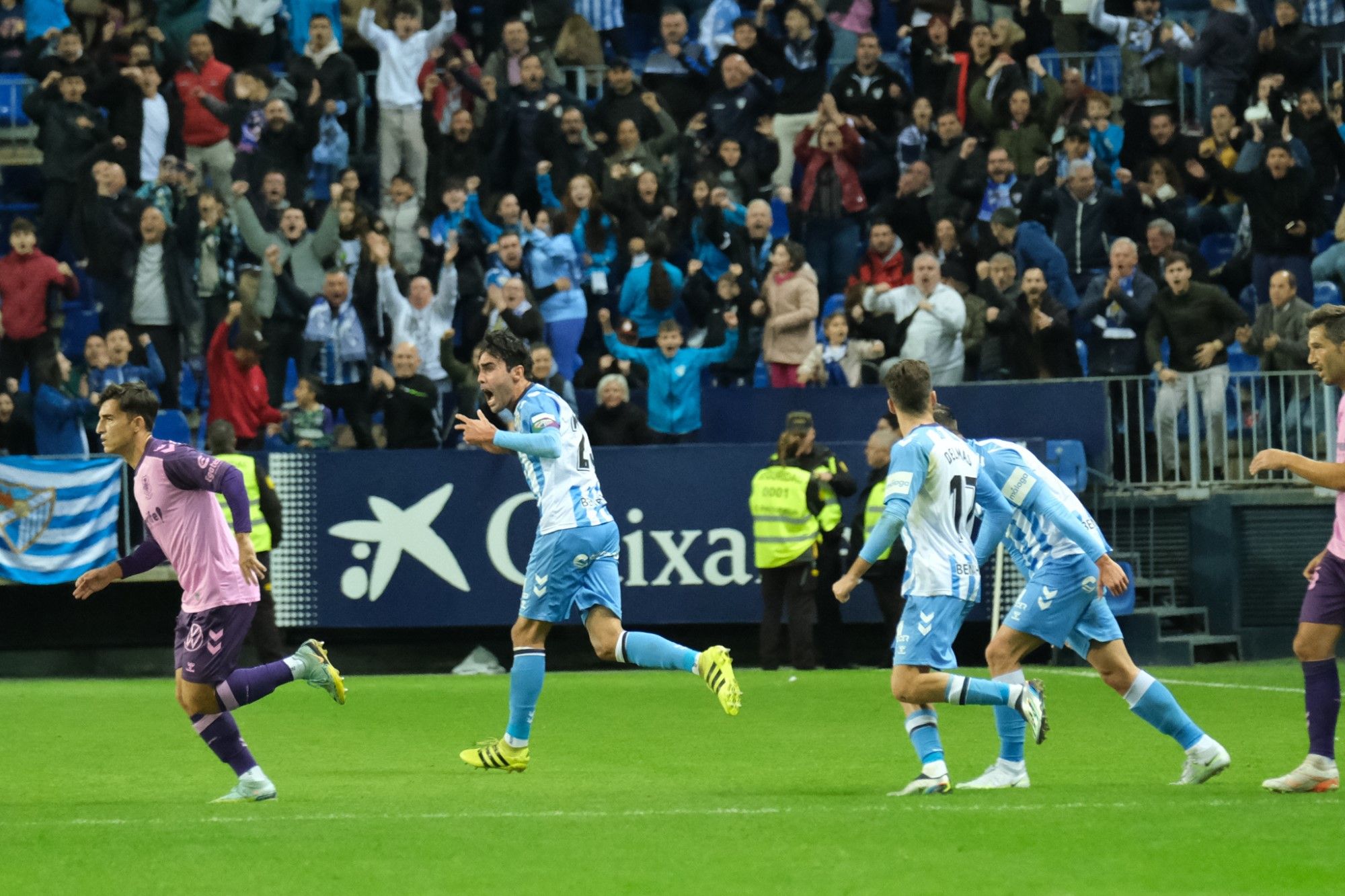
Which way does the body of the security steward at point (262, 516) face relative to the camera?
away from the camera

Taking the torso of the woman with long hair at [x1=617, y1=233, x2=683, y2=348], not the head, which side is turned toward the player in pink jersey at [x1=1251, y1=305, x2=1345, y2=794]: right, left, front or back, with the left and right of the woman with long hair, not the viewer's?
back

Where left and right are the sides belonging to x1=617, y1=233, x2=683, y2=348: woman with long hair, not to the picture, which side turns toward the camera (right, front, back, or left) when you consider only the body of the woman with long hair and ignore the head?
back

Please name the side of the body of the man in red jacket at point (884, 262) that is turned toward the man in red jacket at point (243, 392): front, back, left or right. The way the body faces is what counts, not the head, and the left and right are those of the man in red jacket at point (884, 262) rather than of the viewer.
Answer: right

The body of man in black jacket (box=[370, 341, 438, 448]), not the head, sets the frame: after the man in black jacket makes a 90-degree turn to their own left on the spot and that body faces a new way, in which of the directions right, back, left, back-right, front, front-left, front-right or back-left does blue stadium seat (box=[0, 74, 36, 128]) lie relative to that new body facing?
back-left

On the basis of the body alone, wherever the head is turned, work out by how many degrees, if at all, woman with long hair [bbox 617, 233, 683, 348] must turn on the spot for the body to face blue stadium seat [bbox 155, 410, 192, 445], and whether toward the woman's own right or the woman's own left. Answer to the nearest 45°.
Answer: approximately 90° to the woman's own left

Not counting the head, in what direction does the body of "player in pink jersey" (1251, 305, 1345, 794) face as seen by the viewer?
to the viewer's left

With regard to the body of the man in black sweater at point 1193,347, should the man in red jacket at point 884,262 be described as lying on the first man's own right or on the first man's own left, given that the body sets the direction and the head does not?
on the first man's own right
